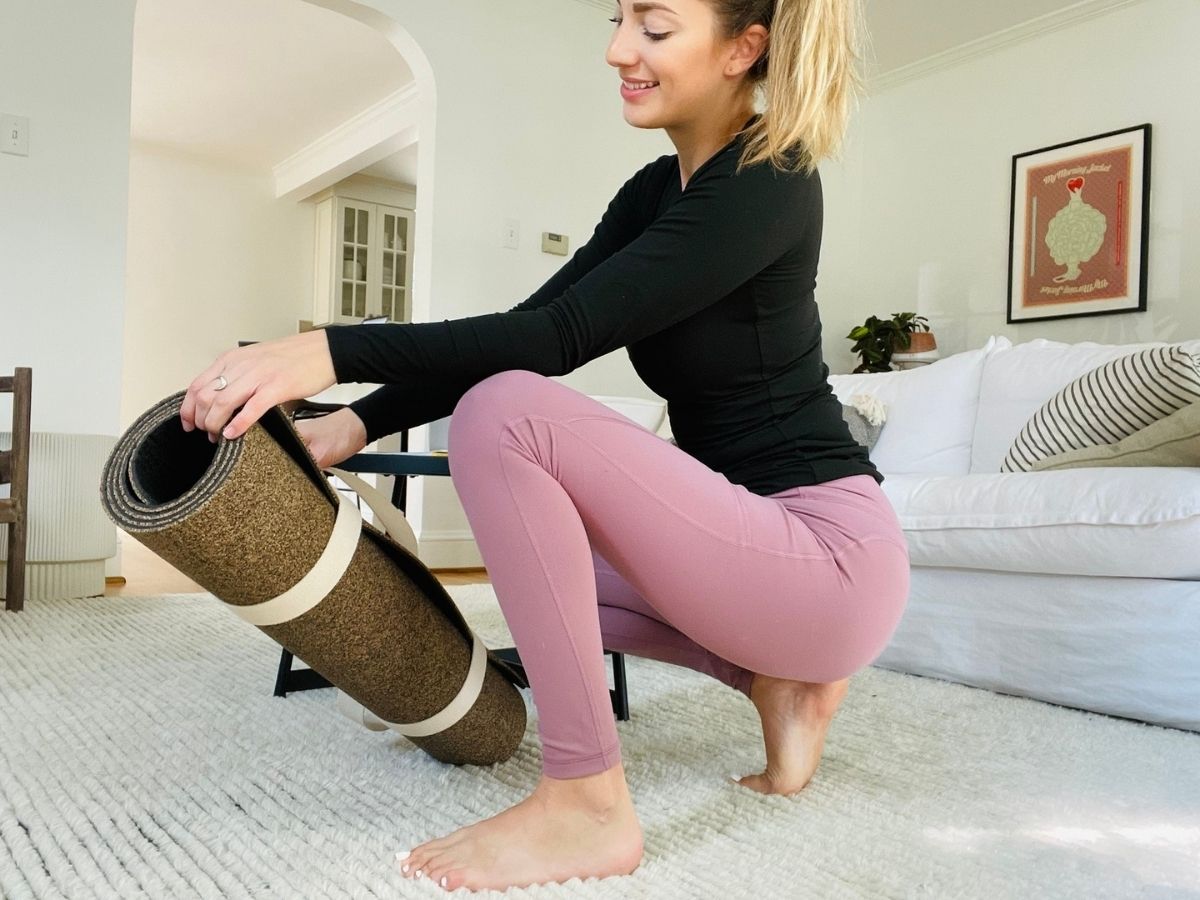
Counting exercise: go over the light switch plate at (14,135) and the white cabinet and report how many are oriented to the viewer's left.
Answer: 0

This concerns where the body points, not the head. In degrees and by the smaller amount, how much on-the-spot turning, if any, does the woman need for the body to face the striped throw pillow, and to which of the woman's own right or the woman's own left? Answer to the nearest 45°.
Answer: approximately 135° to the woman's own right

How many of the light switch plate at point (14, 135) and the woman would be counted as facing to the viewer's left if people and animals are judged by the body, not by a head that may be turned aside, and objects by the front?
1

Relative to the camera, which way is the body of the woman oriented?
to the viewer's left

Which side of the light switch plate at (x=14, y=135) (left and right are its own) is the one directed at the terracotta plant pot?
left

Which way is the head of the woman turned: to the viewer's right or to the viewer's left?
to the viewer's left

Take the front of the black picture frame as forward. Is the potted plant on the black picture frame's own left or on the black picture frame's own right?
on the black picture frame's own right

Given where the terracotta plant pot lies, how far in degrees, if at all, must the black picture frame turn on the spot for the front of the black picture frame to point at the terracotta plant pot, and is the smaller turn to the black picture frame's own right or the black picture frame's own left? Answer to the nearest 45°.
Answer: approximately 45° to the black picture frame's own right

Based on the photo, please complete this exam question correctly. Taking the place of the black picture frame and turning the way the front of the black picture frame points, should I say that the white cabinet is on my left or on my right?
on my right

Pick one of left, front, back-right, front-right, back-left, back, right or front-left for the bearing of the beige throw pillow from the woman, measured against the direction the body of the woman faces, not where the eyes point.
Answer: back-right

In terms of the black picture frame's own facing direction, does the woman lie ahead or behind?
ahead

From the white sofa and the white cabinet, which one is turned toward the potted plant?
the white cabinet
